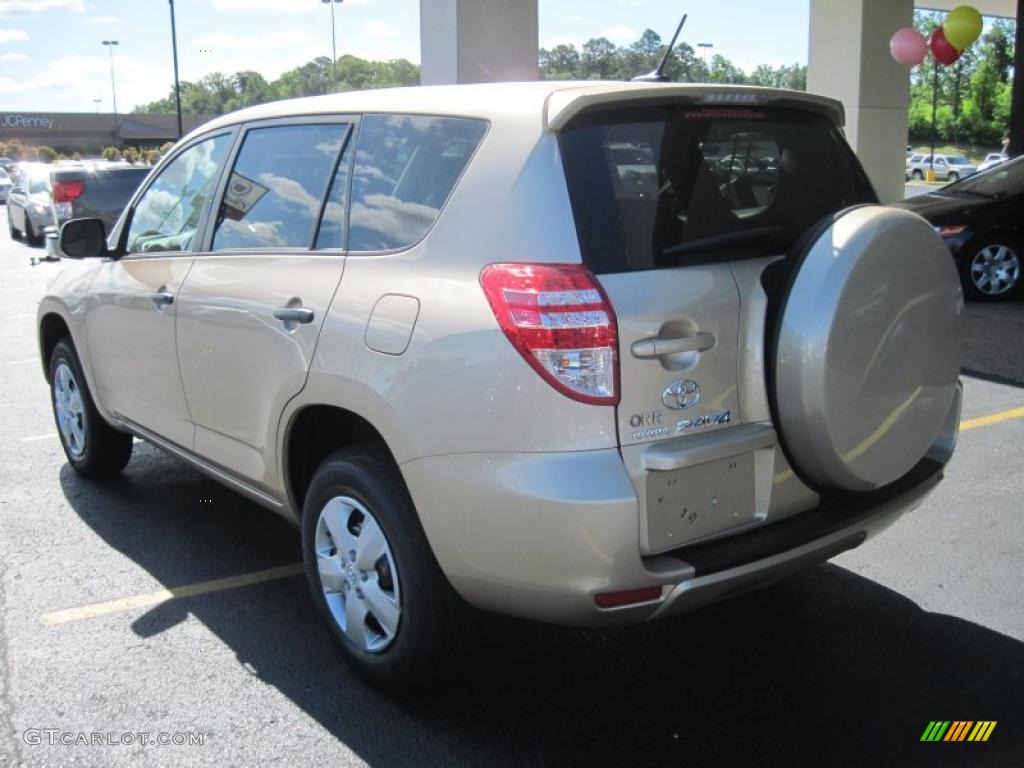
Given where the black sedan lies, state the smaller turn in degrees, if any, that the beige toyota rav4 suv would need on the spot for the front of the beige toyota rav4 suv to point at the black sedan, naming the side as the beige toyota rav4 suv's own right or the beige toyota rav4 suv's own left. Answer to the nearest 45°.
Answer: approximately 90° to the beige toyota rav4 suv's own right

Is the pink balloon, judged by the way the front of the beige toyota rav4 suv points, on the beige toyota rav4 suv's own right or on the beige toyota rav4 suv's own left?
on the beige toyota rav4 suv's own right

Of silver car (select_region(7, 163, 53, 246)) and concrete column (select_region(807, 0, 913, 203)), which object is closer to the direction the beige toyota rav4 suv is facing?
the silver car

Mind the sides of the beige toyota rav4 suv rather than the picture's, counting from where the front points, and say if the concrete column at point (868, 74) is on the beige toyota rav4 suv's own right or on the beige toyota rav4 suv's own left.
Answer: on the beige toyota rav4 suv's own right

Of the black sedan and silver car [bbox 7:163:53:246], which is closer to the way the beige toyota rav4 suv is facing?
the silver car

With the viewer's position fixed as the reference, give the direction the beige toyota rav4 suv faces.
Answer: facing away from the viewer and to the left of the viewer

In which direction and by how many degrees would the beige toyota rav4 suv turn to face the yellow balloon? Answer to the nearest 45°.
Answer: approximately 90° to its right

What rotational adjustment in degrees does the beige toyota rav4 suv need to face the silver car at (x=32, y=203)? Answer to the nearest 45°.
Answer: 0° — it already faces it
